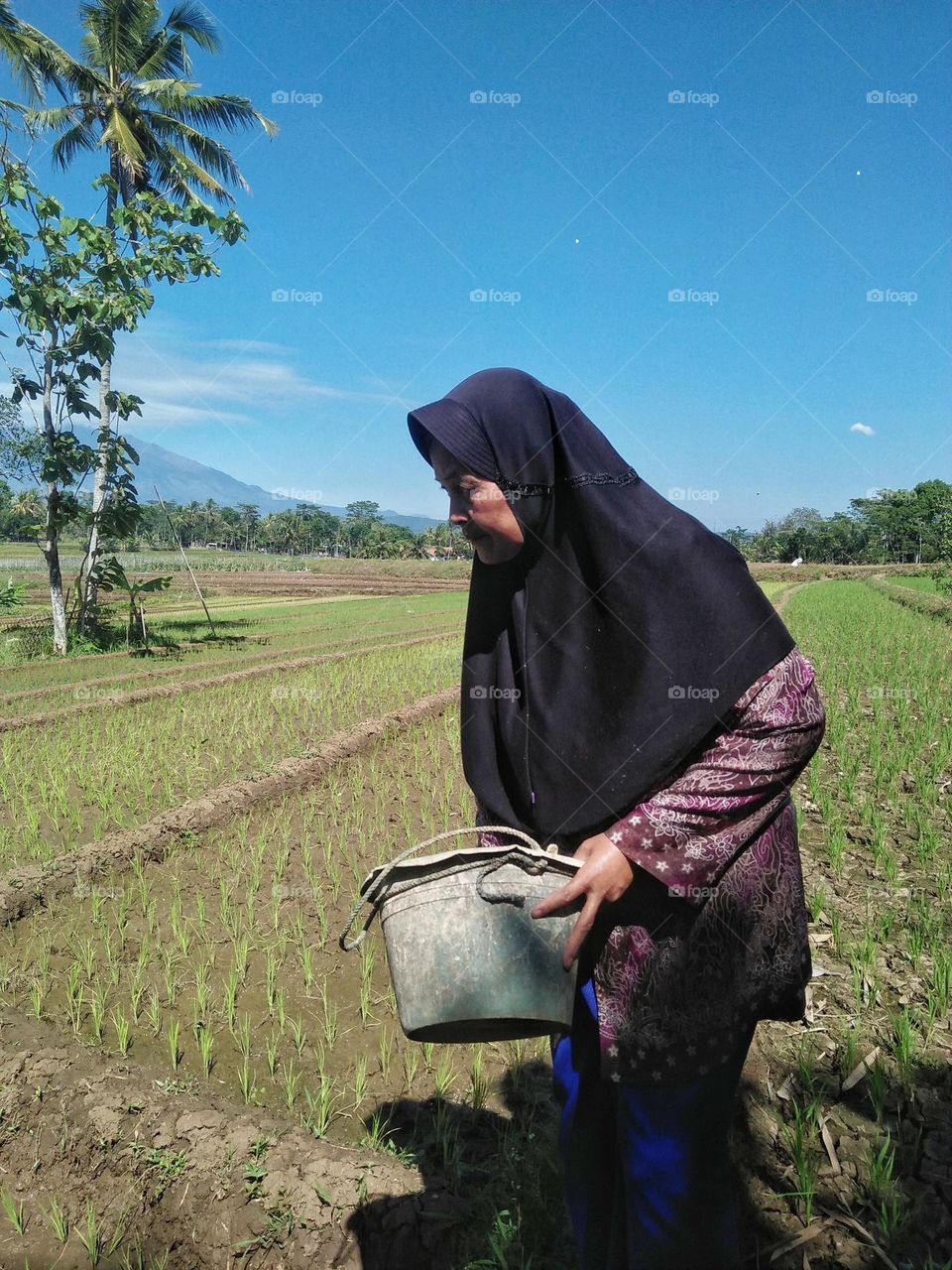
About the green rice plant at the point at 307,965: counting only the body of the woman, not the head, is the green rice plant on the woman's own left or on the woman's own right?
on the woman's own right

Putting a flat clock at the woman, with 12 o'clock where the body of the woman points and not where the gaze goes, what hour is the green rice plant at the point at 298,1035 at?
The green rice plant is roughly at 2 o'clock from the woman.

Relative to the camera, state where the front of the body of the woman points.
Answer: to the viewer's left

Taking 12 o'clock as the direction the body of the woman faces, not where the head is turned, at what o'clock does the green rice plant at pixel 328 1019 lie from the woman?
The green rice plant is roughly at 2 o'clock from the woman.

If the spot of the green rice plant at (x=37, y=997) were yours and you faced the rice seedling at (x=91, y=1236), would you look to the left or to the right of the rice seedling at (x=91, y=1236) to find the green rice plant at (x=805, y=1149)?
left

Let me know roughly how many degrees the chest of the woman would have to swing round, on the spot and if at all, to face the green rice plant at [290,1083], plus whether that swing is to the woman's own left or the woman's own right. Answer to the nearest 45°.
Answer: approximately 45° to the woman's own right

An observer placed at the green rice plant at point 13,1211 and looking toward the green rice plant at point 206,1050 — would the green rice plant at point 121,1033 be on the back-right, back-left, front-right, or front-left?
front-left

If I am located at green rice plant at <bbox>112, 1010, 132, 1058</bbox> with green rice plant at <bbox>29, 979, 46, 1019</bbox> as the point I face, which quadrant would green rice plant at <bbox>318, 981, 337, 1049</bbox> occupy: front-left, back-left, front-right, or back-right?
back-right

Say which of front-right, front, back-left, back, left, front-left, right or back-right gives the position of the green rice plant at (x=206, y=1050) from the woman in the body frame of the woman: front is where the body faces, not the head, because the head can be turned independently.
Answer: front-right
